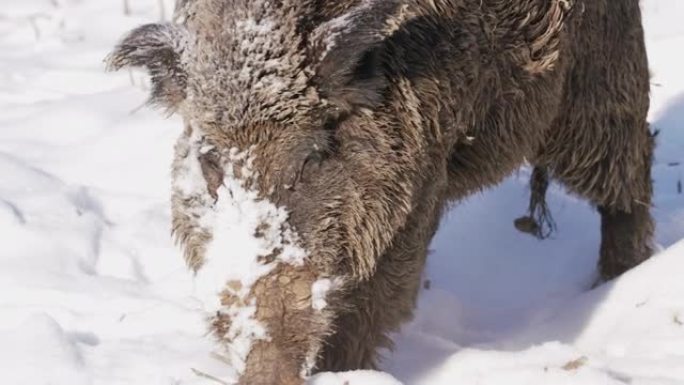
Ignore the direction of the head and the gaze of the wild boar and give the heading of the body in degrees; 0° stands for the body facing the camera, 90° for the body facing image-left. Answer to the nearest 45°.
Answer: approximately 45°
